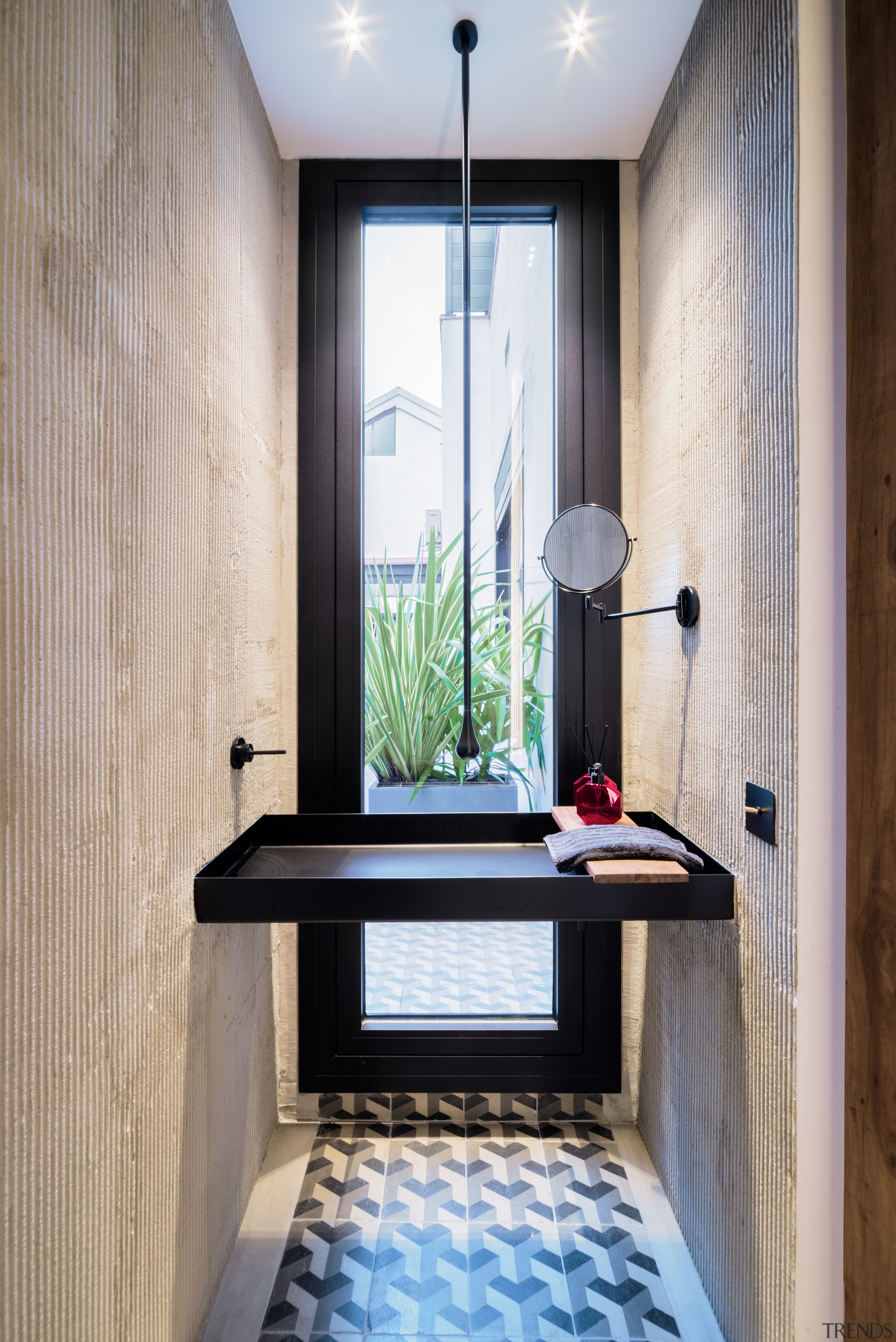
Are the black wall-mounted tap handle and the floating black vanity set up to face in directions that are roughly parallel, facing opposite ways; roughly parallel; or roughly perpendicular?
roughly perpendicular

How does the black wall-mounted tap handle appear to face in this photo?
to the viewer's right

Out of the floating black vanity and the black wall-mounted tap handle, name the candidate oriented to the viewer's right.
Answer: the black wall-mounted tap handle

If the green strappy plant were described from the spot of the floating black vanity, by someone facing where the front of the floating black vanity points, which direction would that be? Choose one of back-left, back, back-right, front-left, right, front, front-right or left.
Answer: back

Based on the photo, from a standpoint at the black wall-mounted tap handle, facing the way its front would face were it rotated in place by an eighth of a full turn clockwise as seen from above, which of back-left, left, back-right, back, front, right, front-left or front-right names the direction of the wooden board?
front

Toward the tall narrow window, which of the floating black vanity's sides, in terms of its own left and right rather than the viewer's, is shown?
back

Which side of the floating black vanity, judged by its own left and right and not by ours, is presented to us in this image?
front

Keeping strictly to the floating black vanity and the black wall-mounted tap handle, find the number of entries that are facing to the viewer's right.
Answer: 1

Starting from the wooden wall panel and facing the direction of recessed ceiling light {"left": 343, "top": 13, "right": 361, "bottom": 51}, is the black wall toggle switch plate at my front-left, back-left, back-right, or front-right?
front-right
